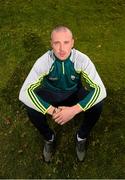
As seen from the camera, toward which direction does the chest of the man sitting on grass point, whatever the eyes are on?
toward the camera

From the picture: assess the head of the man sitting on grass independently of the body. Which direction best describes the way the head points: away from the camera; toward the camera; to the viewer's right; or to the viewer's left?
toward the camera
